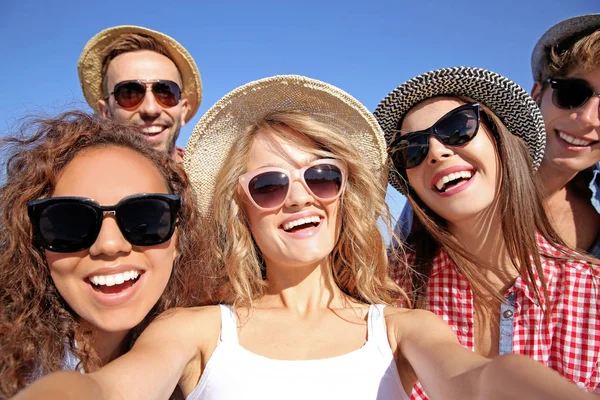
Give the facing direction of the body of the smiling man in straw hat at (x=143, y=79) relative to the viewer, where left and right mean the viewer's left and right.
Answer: facing the viewer

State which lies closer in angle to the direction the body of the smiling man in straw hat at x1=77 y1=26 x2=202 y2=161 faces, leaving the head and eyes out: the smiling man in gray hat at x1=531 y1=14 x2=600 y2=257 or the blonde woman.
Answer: the blonde woman

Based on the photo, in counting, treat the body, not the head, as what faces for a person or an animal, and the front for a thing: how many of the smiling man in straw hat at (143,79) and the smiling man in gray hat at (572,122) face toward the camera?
2

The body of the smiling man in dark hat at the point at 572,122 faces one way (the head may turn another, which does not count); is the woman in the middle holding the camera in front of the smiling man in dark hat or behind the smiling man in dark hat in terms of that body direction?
in front

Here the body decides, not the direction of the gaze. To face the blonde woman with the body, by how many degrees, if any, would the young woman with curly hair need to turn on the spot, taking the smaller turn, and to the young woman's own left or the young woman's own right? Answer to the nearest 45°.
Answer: approximately 90° to the young woman's own left

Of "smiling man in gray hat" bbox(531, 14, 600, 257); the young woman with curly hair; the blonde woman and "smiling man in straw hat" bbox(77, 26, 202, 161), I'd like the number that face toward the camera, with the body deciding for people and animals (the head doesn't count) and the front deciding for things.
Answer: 4

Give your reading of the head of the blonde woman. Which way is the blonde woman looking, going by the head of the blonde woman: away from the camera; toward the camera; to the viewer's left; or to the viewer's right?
toward the camera

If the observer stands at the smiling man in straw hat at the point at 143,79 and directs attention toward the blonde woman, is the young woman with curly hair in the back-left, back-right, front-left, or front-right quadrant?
front-right

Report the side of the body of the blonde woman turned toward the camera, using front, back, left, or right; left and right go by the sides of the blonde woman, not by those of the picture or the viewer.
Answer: front

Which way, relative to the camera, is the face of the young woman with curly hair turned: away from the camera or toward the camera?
toward the camera

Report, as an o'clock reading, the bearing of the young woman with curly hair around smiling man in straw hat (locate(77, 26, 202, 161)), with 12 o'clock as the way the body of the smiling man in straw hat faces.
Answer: The young woman with curly hair is roughly at 12 o'clock from the smiling man in straw hat.
